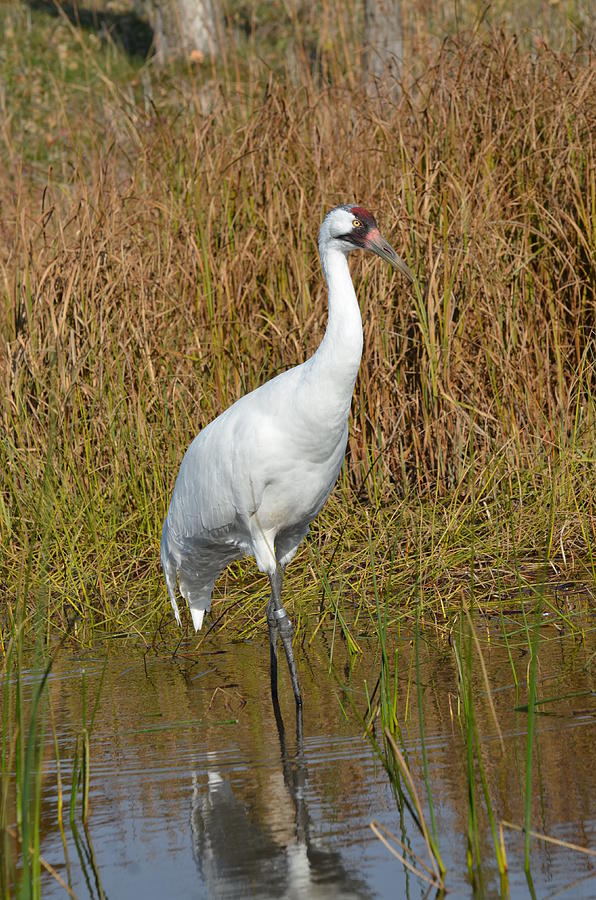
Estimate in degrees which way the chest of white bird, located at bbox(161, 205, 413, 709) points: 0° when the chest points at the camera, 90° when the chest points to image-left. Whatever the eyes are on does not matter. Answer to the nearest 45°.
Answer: approximately 315°
